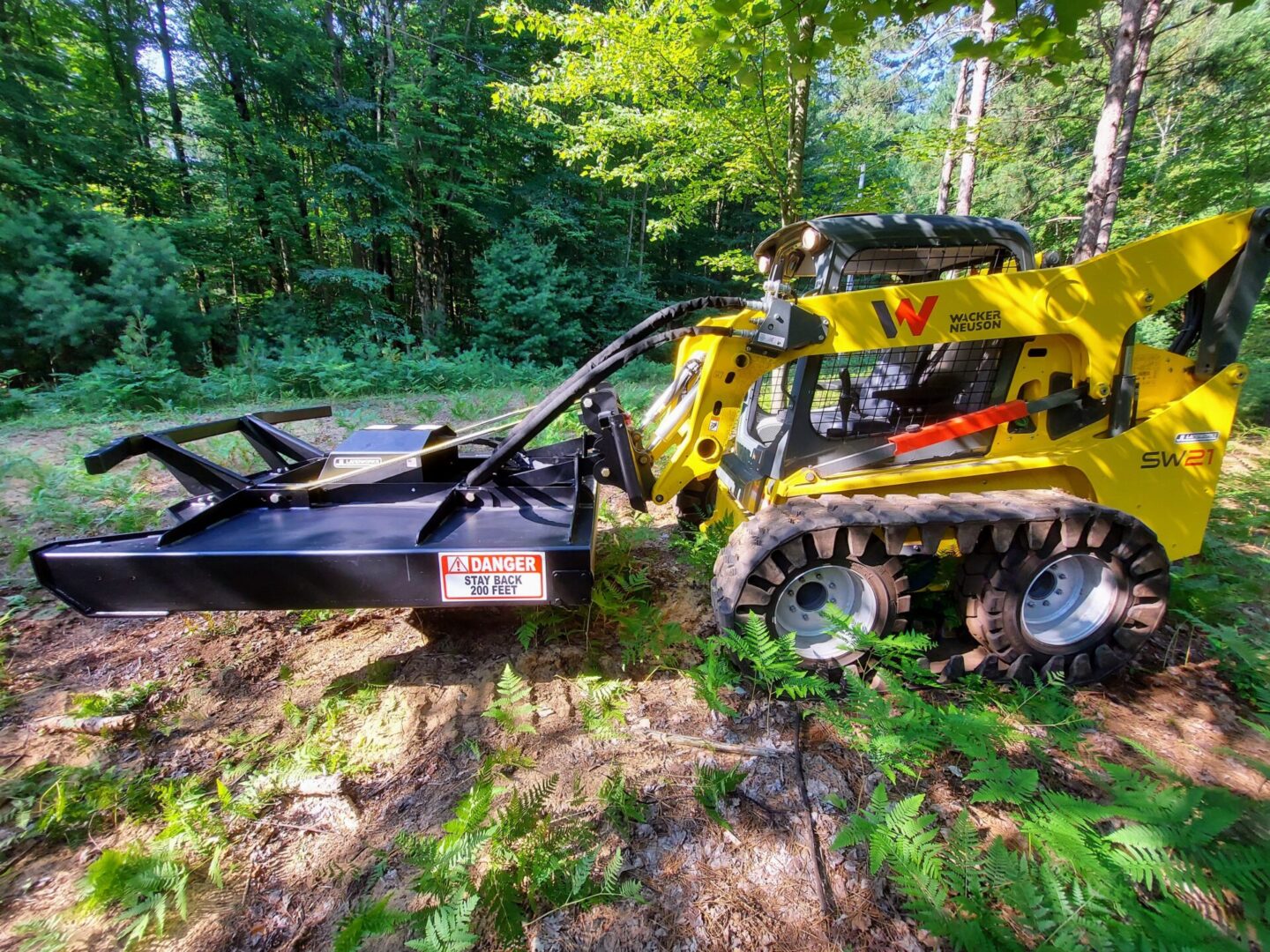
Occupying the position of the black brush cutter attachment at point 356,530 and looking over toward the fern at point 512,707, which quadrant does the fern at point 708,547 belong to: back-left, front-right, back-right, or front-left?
front-left

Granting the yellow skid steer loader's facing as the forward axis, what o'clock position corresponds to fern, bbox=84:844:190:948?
The fern is roughly at 11 o'clock from the yellow skid steer loader.

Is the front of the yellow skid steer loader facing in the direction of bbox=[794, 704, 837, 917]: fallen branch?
no

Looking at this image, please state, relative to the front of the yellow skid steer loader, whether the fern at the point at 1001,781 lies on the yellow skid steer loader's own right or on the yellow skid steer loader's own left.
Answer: on the yellow skid steer loader's own left

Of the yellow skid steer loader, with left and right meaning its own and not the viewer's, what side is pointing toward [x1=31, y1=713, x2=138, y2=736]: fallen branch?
front

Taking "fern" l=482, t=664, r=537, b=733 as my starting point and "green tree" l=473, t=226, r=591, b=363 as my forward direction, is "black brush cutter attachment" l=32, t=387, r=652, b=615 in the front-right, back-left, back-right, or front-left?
front-left

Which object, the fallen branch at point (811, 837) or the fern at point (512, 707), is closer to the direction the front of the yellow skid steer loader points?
the fern

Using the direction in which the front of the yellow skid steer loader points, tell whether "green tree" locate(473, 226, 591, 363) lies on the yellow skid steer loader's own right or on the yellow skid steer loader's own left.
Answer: on the yellow skid steer loader's own right

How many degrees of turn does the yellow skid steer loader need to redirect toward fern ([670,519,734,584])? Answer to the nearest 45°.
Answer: approximately 45° to its right

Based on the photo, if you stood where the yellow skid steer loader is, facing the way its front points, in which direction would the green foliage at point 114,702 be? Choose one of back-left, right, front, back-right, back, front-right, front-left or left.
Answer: front

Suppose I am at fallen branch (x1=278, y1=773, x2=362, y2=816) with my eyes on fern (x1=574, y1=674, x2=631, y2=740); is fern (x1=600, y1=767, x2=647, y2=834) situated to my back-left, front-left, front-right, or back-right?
front-right

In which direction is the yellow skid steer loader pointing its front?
to the viewer's left

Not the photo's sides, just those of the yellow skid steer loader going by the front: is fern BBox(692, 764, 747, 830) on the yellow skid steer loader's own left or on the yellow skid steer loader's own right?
on the yellow skid steer loader's own left

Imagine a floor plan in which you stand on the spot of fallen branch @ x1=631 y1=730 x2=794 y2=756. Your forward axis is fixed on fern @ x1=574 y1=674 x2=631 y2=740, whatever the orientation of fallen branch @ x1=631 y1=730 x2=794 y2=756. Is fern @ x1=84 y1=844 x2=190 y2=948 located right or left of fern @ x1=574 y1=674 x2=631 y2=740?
left

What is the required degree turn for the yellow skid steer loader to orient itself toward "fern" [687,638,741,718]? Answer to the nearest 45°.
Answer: approximately 45° to its left

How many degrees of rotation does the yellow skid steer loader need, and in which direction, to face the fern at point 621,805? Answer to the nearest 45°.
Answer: approximately 45° to its left
